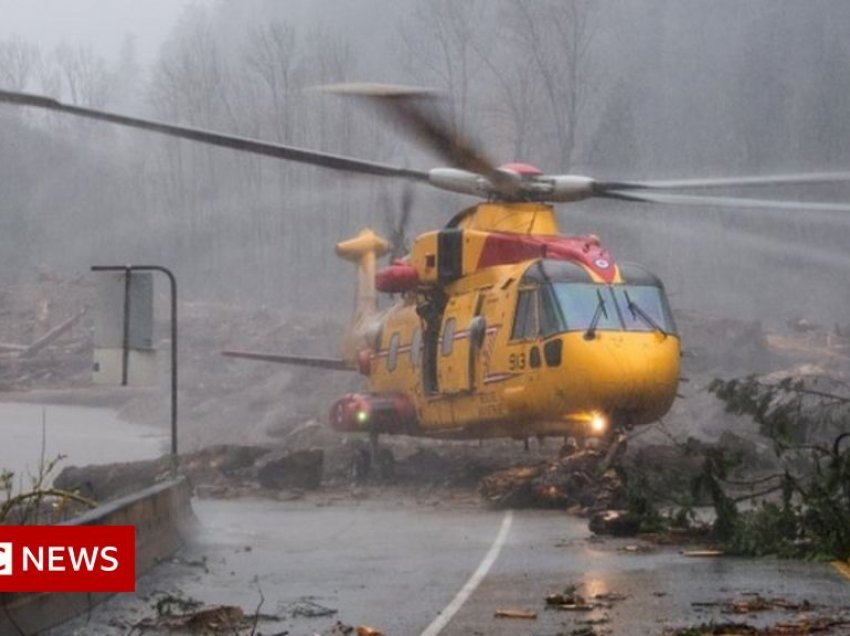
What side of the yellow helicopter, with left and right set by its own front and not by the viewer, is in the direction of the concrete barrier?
right

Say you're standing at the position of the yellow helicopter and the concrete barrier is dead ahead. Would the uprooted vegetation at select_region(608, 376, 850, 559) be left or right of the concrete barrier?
left

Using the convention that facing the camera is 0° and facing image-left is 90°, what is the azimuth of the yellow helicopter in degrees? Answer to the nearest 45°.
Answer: approximately 315°

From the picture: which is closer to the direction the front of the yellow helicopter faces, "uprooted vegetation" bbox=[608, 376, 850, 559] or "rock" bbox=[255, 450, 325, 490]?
the uprooted vegetation

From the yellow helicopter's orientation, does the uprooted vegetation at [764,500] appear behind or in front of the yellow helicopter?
in front
